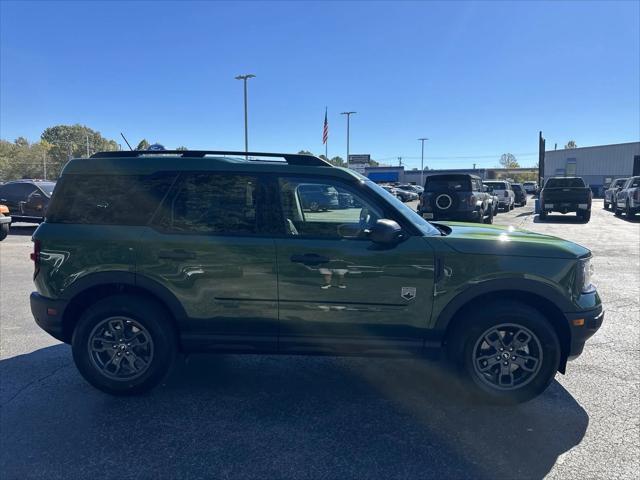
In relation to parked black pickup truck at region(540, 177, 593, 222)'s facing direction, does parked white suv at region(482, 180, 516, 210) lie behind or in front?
in front

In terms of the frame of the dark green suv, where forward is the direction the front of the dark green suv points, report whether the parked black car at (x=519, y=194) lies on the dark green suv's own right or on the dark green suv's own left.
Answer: on the dark green suv's own left

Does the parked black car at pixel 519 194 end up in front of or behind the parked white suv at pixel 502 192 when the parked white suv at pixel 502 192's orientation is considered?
in front

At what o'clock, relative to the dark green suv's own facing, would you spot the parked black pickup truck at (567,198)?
The parked black pickup truck is roughly at 10 o'clock from the dark green suv.

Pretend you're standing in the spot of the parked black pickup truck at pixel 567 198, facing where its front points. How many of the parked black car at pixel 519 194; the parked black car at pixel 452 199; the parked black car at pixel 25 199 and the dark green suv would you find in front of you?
1

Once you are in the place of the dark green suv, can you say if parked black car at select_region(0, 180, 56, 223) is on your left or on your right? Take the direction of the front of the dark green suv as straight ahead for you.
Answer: on your left

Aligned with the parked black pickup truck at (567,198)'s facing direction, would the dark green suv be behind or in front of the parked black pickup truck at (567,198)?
behind

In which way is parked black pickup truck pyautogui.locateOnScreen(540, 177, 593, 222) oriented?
away from the camera

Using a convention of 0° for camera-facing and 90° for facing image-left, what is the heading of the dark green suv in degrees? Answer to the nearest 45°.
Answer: approximately 270°

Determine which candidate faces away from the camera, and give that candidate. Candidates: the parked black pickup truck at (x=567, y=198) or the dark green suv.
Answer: the parked black pickup truck

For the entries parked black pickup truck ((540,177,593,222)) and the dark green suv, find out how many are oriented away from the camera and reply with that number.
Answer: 1

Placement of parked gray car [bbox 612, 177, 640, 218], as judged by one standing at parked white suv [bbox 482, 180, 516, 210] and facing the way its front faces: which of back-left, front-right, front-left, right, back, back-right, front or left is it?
right

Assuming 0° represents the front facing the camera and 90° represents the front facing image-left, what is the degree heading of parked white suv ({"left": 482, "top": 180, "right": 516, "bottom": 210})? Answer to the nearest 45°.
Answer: approximately 225°
